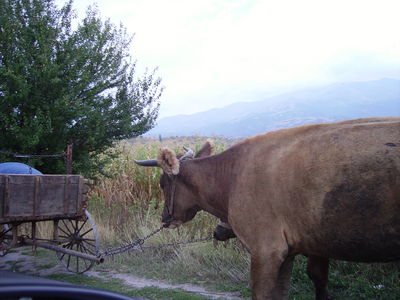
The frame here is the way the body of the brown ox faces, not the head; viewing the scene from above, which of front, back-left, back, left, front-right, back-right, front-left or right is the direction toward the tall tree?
front-right

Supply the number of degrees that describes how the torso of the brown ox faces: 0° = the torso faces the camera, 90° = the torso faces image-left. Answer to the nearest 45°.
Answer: approximately 90°

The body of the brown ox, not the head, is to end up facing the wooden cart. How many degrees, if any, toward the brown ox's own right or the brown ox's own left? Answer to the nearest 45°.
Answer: approximately 45° to the brown ox's own right

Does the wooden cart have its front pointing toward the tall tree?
no

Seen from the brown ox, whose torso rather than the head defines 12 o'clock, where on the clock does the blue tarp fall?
The blue tarp is roughly at 1 o'clock from the brown ox.
